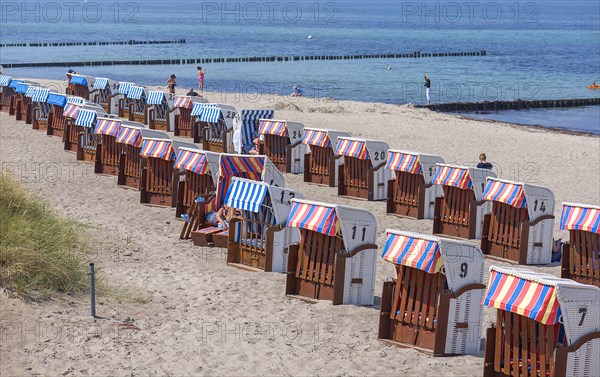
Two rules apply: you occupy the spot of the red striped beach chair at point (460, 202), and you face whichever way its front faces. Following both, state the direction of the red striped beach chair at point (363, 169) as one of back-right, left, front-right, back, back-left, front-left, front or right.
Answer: right

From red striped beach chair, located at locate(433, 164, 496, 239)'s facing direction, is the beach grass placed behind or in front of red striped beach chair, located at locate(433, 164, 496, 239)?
in front

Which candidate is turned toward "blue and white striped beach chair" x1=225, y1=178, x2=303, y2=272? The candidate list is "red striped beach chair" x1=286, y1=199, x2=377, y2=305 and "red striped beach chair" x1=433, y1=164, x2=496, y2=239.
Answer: "red striped beach chair" x1=433, y1=164, x2=496, y2=239

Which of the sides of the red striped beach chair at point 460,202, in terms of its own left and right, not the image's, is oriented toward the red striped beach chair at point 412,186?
right

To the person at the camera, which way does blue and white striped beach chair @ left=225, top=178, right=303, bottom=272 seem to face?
facing the viewer and to the left of the viewer

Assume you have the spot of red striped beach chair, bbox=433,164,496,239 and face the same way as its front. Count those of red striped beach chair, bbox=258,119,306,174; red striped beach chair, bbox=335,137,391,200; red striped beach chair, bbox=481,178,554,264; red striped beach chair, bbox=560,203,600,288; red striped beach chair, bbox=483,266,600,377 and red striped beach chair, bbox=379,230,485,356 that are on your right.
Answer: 2

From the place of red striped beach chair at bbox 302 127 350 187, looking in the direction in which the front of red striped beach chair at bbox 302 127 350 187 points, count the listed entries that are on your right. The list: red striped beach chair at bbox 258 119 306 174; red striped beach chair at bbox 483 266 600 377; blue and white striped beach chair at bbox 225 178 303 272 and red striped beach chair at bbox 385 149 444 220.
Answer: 1

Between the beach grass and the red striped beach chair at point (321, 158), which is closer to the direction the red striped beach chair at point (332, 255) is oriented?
the beach grass

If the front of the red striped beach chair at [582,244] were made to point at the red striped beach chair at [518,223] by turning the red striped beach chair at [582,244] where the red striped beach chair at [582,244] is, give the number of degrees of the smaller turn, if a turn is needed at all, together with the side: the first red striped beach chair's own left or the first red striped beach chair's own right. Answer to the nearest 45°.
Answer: approximately 90° to the first red striped beach chair's own right

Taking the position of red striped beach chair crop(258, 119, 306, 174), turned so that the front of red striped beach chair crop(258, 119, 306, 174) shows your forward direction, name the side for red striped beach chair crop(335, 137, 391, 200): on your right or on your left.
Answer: on your left

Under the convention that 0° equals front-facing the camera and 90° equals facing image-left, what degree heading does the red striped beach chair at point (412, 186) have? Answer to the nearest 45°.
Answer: approximately 45°

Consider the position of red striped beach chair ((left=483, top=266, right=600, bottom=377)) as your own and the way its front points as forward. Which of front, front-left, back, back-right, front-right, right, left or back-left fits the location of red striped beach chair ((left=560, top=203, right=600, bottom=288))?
back-right

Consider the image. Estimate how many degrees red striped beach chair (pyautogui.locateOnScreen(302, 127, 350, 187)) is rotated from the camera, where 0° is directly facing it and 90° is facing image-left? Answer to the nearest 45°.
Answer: approximately 45°
